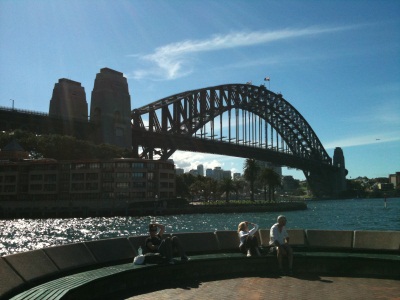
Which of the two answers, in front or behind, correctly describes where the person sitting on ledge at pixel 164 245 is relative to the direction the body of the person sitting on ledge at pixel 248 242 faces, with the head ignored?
behind
